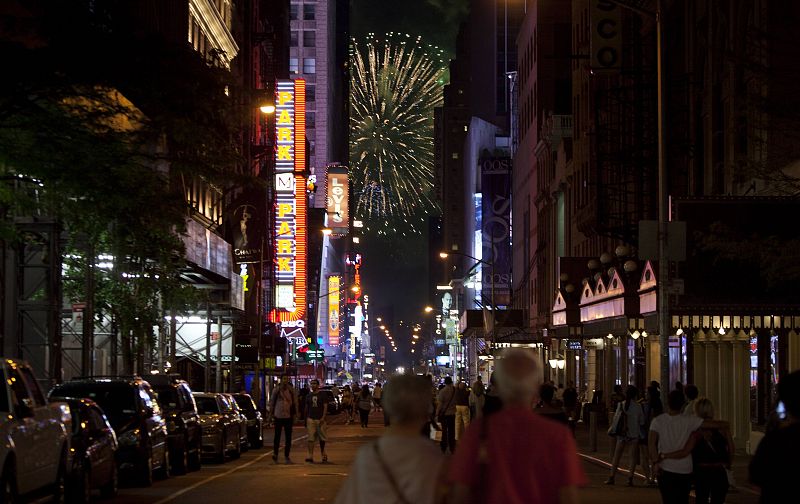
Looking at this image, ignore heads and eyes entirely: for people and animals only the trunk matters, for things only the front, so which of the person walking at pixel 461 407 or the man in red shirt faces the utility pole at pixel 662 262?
the man in red shirt

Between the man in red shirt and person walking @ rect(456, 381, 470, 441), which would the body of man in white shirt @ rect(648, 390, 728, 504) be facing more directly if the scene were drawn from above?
the person walking

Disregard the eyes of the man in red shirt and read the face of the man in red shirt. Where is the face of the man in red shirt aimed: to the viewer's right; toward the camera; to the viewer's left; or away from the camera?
away from the camera

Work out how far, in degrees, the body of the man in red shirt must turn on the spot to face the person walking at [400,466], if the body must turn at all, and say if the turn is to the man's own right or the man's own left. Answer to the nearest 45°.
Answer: approximately 45° to the man's own left

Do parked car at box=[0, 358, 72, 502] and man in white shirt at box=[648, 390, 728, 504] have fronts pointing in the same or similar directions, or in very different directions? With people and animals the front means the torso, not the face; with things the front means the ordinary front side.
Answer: same or similar directions

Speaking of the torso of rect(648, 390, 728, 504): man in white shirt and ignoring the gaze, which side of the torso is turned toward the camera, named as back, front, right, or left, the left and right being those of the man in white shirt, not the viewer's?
back

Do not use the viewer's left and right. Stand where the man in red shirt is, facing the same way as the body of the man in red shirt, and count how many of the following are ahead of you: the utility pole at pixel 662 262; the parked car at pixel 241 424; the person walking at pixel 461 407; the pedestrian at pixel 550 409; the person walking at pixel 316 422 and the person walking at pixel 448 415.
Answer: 6

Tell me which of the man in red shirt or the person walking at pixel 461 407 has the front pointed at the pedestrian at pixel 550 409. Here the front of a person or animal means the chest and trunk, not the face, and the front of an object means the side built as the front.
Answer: the man in red shirt

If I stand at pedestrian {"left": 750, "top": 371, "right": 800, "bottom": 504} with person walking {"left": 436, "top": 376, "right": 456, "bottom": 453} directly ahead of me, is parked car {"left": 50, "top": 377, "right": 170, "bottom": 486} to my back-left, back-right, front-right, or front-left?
front-left

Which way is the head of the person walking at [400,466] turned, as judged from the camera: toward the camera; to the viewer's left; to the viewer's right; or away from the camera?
away from the camera

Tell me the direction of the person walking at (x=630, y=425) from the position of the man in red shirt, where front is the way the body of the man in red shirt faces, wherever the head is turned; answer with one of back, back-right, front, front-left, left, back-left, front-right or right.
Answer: front

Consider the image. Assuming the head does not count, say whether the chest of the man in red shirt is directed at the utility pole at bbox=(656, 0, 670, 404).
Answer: yes

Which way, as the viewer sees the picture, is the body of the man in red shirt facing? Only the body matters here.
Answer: away from the camera
